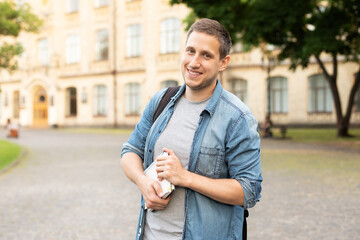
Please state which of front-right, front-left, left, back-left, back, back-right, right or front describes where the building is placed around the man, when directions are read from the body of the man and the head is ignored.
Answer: back-right

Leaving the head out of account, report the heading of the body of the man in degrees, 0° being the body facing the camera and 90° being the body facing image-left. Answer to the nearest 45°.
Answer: approximately 45°
